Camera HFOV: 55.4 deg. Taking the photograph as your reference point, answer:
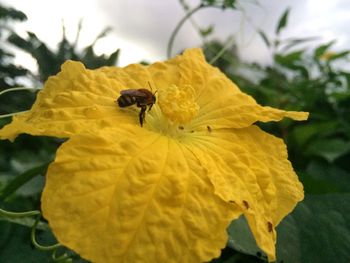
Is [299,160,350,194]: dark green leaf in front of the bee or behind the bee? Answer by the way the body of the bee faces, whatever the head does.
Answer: in front

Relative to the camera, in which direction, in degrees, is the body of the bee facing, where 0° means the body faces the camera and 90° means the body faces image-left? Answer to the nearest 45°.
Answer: approximately 270°

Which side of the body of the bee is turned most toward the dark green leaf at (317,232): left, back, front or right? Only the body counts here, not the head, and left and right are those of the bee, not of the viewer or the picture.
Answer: front

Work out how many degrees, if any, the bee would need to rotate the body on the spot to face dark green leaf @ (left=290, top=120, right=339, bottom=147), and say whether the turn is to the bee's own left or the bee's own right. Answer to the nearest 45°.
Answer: approximately 45° to the bee's own left

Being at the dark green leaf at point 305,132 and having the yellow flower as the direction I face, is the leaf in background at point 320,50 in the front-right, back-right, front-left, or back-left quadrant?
back-right

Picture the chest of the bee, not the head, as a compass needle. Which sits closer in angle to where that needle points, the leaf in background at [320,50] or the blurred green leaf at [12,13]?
the leaf in background

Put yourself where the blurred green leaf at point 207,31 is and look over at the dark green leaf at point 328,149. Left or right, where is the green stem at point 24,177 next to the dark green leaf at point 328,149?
right

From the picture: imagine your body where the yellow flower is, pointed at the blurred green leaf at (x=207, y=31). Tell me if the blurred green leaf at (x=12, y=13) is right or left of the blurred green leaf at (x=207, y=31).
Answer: left

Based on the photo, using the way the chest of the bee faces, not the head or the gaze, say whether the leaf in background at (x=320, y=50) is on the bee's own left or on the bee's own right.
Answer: on the bee's own left

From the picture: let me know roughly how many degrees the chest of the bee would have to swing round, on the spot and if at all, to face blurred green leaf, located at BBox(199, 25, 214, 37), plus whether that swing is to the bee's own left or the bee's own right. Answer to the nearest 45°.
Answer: approximately 90° to the bee's own left
